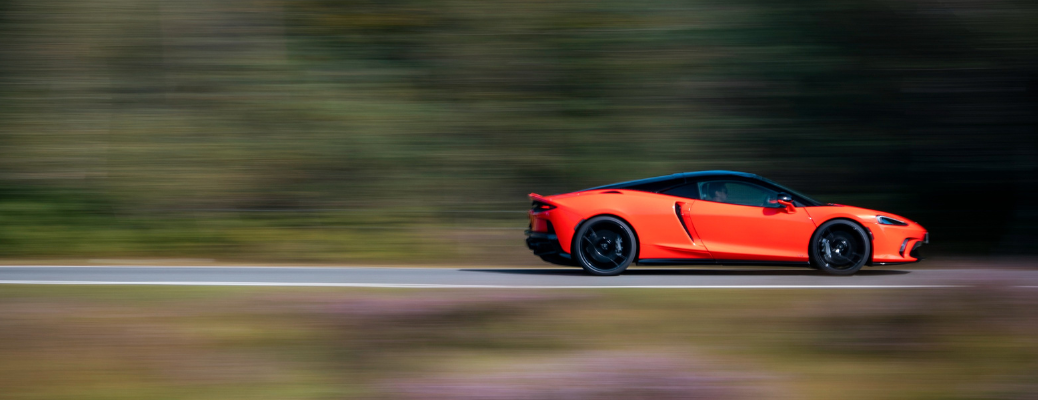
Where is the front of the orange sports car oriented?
to the viewer's right
